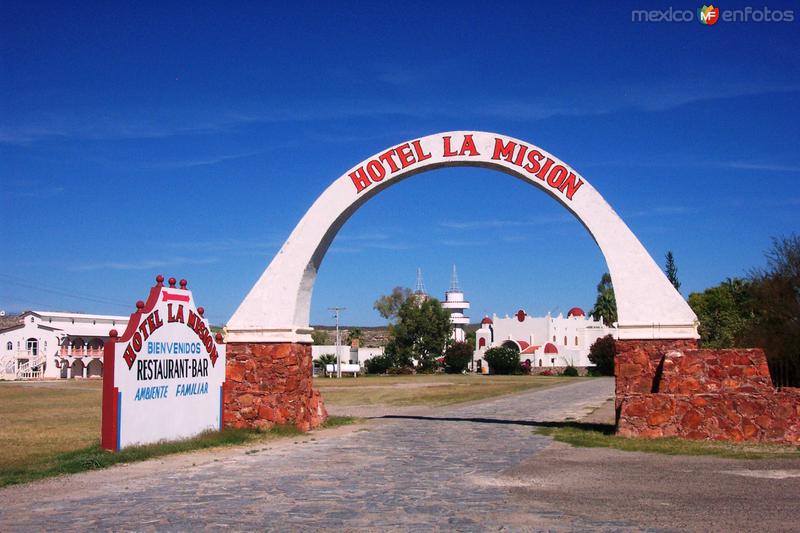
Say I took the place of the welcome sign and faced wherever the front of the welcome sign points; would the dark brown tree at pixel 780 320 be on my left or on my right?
on my left

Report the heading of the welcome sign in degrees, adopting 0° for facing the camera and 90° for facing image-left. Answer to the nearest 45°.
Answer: approximately 315°

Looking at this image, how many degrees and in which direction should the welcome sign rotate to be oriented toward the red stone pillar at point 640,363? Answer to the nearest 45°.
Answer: approximately 45° to its left
